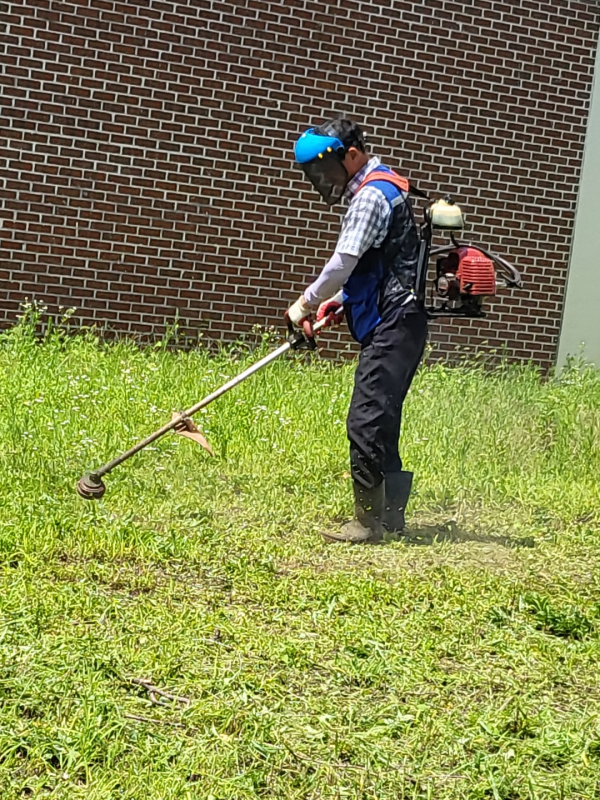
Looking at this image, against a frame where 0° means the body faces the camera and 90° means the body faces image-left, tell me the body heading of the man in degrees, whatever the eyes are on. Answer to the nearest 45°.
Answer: approximately 90°

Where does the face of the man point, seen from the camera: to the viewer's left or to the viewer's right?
to the viewer's left
